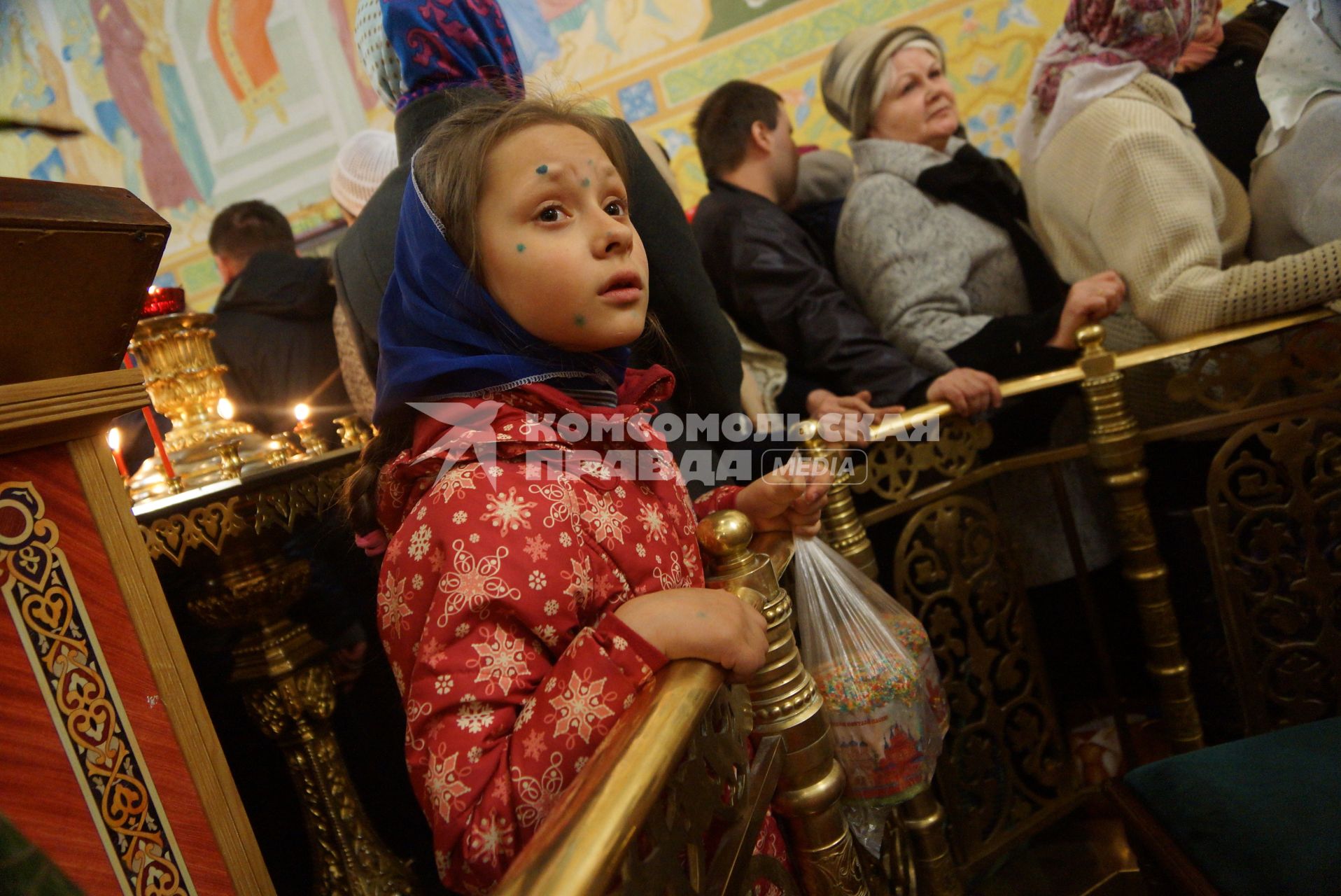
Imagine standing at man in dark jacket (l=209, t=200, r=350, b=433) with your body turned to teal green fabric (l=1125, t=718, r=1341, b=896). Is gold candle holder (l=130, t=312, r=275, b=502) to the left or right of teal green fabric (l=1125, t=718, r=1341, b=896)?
right

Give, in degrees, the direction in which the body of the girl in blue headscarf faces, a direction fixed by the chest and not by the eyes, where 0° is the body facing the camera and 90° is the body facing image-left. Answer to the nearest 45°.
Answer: approximately 315°

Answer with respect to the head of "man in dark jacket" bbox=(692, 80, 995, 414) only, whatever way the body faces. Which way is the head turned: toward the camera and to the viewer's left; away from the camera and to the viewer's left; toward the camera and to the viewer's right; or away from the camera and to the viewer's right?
away from the camera and to the viewer's right

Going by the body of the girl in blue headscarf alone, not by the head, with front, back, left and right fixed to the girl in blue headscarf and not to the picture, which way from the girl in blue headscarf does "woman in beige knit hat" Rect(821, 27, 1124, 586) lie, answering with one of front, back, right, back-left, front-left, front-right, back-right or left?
left

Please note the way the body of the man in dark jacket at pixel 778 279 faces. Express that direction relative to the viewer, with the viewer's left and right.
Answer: facing away from the viewer and to the right of the viewer

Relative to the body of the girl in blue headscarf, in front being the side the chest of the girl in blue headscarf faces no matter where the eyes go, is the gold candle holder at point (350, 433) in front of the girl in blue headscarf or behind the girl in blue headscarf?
behind
